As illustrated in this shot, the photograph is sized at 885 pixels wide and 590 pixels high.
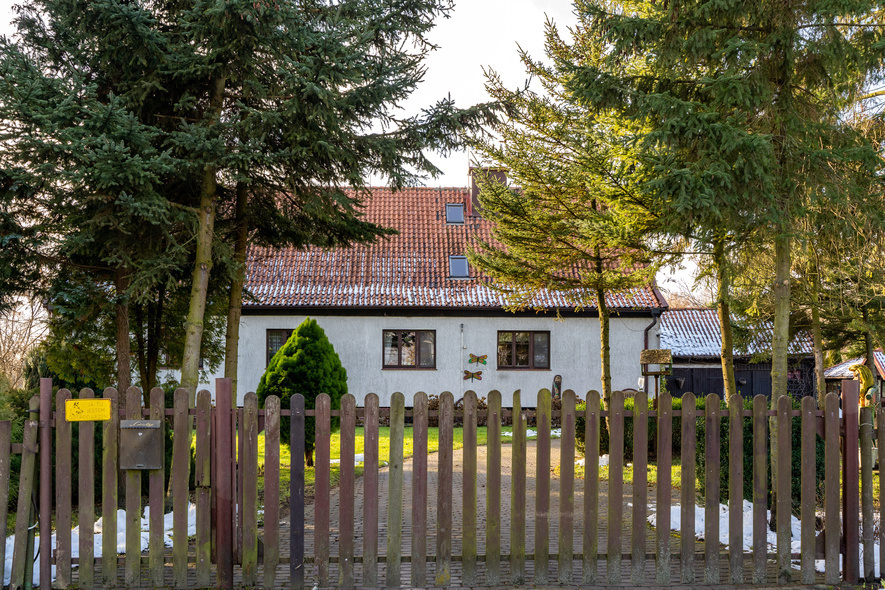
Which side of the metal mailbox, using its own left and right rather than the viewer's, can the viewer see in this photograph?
front

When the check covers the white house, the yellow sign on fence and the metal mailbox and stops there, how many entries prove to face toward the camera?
3

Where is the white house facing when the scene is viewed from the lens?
facing the viewer

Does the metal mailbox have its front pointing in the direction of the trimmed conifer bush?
no

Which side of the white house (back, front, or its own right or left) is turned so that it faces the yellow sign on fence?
front

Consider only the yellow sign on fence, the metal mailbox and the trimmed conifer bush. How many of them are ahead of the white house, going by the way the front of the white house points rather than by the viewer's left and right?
3

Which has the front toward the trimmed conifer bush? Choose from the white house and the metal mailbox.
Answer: the white house

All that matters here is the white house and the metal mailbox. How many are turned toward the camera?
2

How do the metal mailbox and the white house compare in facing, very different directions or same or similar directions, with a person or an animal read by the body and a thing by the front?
same or similar directions

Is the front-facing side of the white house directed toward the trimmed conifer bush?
yes
